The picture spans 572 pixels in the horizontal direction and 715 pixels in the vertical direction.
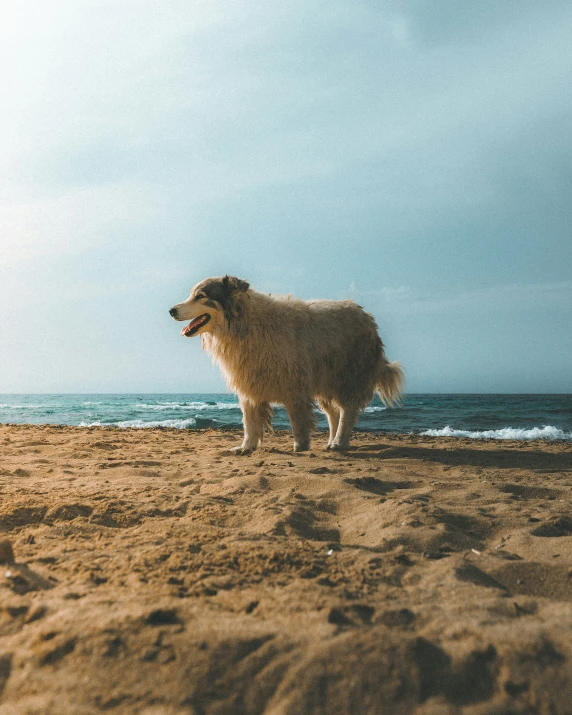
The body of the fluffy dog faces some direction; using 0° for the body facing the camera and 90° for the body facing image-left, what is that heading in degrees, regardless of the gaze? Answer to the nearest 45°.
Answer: approximately 90°

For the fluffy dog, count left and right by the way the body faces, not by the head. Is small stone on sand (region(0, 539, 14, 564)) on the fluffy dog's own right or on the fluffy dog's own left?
on the fluffy dog's own left
